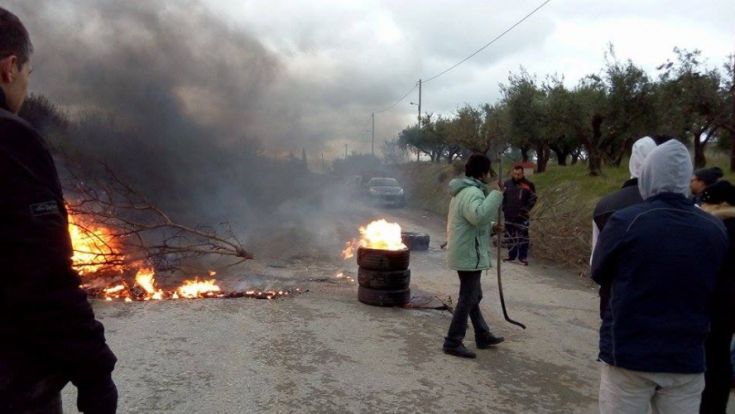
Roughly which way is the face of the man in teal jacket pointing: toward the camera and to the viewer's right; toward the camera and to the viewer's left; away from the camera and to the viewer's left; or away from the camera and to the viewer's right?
away from the camera and to the viewer's right

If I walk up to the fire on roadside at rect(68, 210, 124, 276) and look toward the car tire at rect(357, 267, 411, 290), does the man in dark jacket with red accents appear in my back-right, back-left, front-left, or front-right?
front-left

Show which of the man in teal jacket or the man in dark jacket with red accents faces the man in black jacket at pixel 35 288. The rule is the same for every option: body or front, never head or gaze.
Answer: the man in dark jacket with red accents

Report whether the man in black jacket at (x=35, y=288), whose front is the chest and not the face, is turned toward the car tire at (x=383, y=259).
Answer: yes

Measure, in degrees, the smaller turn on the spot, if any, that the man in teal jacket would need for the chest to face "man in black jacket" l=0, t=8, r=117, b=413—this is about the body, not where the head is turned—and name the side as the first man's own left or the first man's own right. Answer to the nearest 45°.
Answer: approximately 90° to the first man's own right

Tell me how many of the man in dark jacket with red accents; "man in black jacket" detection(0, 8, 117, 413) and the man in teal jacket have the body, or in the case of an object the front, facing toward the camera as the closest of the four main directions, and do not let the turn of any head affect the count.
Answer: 1

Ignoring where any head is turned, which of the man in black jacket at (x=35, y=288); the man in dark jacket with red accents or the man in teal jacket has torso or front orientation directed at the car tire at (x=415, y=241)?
the man in black jacket

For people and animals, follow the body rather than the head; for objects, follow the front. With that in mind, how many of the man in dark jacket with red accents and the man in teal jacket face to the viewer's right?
1

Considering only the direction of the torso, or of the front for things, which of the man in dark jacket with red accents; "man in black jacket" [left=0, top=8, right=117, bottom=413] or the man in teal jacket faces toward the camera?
the man in dark jacket with red accents

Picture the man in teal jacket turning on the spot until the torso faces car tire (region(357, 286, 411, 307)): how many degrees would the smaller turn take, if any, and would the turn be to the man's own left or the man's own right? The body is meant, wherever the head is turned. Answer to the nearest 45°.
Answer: approximately 135° to the man's own left

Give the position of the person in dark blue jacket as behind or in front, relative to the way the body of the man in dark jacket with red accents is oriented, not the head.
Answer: in front

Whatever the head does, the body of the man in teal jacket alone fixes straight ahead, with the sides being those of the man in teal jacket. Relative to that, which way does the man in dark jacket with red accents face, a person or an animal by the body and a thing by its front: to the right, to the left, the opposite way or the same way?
to the right

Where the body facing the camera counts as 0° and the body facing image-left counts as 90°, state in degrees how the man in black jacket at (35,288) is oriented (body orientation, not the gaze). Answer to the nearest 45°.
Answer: approximately 225°

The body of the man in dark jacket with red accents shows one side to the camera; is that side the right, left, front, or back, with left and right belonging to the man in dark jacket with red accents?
front

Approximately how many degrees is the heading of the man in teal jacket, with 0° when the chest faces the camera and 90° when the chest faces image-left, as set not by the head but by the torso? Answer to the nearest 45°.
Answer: approximately 270°
